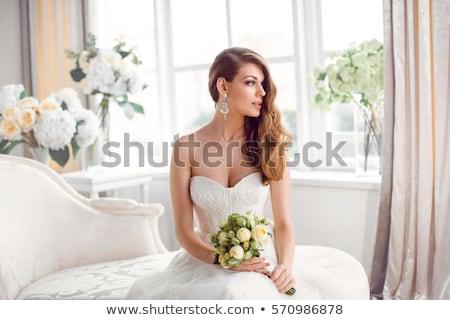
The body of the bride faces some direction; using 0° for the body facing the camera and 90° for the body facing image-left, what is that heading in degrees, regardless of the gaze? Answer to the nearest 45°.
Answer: approximately 0°

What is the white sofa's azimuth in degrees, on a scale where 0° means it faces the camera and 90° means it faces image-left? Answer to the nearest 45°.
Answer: approximately 315°

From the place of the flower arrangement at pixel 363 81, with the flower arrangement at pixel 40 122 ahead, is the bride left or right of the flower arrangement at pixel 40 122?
left

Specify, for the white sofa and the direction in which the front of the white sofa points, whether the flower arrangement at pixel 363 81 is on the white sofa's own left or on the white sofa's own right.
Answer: on the white sofa's own left
